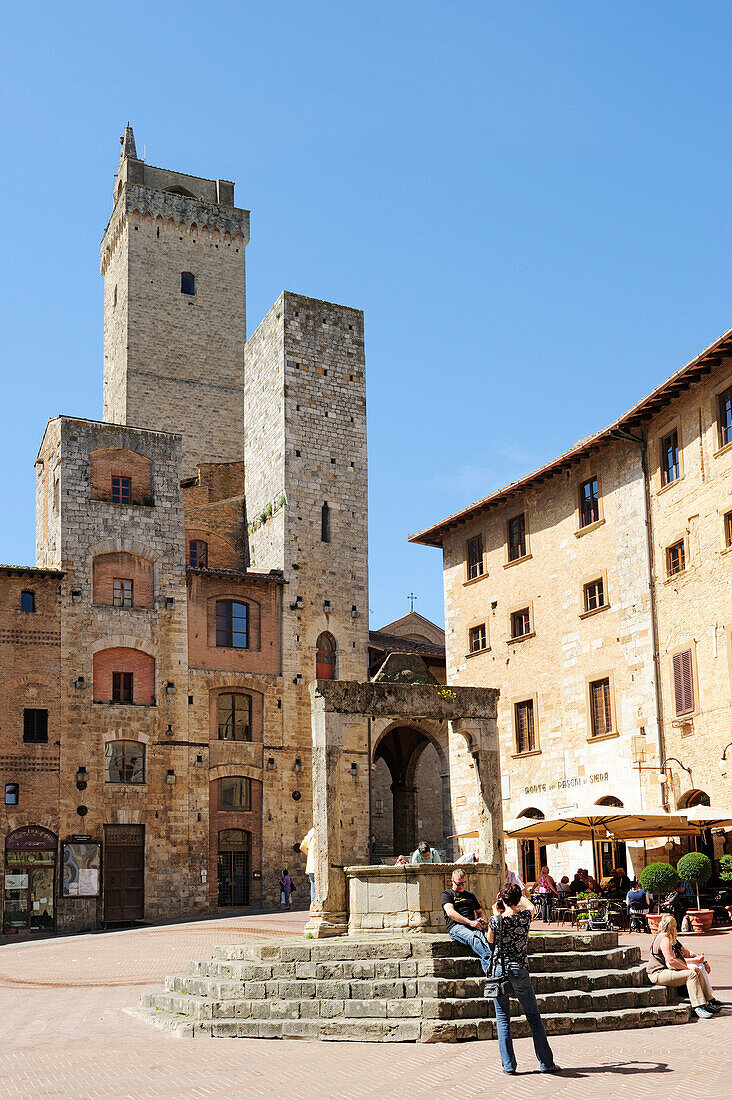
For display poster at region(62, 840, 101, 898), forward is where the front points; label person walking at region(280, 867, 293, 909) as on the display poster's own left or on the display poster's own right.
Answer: on the display poster's own left

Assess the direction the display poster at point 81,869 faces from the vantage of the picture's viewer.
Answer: facing the viewer

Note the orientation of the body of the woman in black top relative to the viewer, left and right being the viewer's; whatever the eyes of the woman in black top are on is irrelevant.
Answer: facing away from the viewer and to the left of the viewer

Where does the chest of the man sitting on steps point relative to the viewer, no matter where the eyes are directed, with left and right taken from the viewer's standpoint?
facing the viewer and to the right of the viewer

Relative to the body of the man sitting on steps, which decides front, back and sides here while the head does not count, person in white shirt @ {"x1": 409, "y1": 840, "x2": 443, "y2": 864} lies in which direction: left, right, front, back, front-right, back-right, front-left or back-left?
back-left

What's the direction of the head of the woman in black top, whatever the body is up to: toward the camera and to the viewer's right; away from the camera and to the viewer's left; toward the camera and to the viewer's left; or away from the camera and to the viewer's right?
away from the camera and to the viewer's left

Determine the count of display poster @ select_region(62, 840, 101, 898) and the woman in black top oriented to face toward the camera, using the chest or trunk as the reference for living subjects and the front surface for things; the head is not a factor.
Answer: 1

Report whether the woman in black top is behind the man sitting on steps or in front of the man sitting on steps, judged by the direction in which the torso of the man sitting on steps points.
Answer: in front

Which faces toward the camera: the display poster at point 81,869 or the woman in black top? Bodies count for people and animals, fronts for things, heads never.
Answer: the display poster

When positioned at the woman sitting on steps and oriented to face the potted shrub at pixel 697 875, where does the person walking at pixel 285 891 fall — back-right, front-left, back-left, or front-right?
front-left

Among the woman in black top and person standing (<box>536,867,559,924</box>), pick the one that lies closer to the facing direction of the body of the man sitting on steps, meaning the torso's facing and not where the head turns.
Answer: the woman in black top

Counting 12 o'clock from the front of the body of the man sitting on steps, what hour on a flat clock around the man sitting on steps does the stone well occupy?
The stone well is roughly at 7 o'clock from the man sitting on steps.
